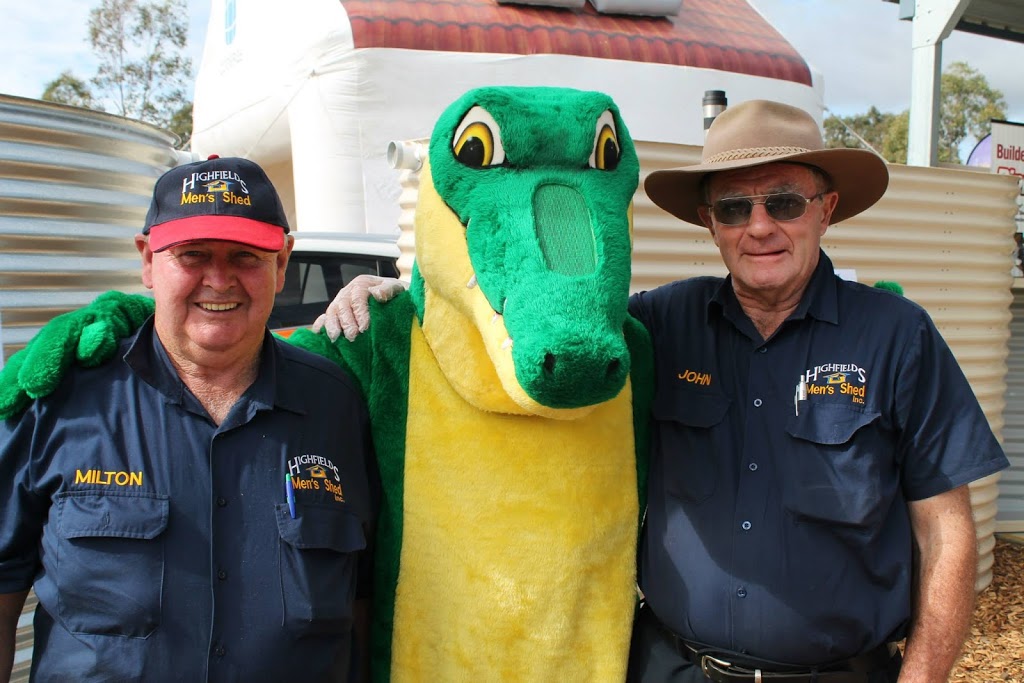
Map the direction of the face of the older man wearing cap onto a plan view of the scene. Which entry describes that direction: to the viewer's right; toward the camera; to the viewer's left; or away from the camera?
toward the camera

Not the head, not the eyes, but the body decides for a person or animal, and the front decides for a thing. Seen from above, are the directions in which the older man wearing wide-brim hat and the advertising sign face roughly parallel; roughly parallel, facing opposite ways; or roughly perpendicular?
roughly parallel

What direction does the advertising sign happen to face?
toward the camera

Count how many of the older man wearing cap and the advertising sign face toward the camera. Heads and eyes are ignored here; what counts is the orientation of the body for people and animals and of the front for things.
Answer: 2

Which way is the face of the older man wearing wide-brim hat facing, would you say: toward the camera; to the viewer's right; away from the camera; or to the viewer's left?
toward the camera

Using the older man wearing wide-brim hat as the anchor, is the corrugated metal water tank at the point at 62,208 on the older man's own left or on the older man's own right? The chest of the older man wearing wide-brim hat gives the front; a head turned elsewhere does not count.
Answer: on the older man's own right

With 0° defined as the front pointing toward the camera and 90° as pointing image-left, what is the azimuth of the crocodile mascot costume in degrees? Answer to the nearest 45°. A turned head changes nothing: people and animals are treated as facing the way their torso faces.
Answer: approximately 0°

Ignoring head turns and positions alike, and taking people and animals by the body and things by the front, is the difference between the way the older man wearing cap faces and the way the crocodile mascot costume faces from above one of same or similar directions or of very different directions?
same or similar directions

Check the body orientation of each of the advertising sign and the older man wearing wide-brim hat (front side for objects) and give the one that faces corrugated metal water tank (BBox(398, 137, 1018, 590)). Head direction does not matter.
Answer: the advertising sign

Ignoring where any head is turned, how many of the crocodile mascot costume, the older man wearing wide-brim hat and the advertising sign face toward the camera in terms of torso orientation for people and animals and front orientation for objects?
3

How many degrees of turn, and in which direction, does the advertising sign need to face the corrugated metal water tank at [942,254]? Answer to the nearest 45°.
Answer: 0° — it already faces it

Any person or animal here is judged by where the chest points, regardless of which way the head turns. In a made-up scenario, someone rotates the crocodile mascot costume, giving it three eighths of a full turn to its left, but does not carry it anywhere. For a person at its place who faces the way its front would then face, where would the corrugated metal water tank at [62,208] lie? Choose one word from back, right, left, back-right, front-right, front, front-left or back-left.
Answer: left

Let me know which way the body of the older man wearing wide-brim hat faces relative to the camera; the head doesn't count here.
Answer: toward the camera
